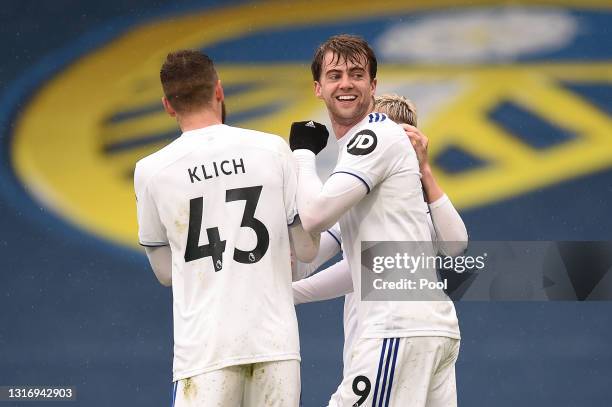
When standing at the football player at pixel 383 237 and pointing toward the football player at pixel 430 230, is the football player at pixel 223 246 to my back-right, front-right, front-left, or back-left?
back-left

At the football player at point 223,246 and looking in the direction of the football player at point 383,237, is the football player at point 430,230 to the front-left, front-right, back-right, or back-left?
front-left

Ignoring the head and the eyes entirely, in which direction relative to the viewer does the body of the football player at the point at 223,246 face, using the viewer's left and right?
facing away from the viewer

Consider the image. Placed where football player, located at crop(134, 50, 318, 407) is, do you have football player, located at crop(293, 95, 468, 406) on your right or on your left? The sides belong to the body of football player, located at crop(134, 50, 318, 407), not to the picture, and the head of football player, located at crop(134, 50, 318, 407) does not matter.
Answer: on your right

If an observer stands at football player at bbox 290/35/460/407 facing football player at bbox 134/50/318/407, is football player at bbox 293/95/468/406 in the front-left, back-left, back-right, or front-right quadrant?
back-right

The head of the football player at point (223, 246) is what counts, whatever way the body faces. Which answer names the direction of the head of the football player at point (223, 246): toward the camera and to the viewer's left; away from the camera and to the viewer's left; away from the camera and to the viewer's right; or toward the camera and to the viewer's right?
away from the camera and to the viewer's right

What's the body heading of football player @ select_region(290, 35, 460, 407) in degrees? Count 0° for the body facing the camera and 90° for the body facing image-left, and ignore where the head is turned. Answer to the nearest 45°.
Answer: approximately 90°

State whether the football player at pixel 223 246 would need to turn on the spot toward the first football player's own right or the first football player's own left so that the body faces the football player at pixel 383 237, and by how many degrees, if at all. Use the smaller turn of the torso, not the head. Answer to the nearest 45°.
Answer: approximately 90° to the first football player's own right

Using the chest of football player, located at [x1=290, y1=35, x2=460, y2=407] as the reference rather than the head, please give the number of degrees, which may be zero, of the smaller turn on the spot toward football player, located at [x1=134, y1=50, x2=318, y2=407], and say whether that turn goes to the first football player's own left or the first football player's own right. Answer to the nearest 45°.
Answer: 0° — they already face them
